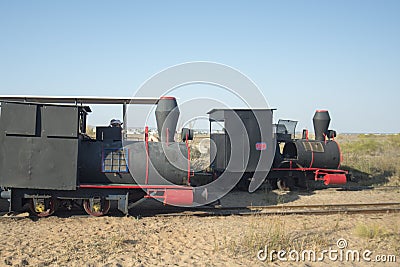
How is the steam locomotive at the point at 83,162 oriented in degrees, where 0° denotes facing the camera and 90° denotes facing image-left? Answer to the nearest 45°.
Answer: approximately 270°
